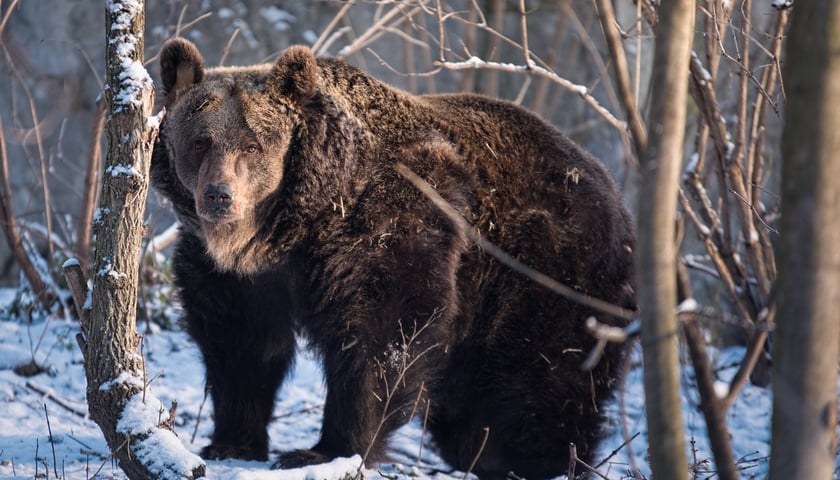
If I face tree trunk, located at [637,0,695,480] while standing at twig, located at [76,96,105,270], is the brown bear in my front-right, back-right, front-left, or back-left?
front-left

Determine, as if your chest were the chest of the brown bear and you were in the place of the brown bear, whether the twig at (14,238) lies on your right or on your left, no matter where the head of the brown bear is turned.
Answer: on your right

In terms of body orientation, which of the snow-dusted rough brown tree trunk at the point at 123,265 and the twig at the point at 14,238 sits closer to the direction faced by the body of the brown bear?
the snow-dusted rough brown tree trunk

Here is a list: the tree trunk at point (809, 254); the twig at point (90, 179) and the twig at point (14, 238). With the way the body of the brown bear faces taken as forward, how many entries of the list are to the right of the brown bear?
2

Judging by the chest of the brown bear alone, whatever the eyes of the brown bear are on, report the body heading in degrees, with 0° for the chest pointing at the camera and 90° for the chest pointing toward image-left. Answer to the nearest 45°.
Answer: approximately 45°

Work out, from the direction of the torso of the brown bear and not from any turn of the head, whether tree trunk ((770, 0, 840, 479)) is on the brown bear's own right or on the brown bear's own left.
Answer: on the brown bear's own left

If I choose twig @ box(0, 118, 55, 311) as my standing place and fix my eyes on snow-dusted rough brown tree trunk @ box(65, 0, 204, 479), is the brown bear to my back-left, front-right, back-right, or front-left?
front-left

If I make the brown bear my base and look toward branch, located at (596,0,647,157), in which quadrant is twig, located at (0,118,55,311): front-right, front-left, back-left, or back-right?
front-left

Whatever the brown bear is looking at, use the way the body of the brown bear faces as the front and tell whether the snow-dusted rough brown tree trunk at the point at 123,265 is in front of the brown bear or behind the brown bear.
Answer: in front

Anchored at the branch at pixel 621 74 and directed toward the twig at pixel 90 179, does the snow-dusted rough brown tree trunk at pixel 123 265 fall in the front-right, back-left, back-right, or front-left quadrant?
front-left

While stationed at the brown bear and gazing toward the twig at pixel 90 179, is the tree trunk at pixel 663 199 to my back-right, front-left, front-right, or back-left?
back-left

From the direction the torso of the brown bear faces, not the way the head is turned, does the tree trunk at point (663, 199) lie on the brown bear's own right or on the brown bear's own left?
on the brown bear's own left
